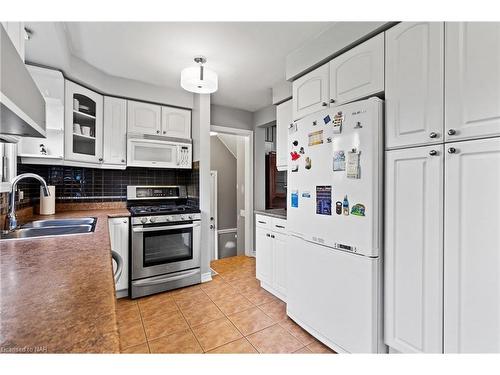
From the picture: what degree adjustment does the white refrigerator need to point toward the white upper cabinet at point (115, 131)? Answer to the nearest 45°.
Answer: approximately 45° to its right

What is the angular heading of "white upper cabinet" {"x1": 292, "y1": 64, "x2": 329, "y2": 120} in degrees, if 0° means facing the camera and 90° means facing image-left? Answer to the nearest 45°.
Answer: approximately 45°

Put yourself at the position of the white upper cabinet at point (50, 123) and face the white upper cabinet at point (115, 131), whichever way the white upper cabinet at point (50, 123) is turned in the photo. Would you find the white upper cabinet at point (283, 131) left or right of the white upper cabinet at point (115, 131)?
right

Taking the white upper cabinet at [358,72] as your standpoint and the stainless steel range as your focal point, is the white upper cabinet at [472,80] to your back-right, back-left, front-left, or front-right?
back-left

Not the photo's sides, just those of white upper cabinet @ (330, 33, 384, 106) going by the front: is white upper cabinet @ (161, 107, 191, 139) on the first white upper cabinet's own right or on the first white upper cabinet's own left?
on the first white upper cabinet's own right

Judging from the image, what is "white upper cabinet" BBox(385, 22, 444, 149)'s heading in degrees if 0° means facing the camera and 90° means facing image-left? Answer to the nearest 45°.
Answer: approximately 45°

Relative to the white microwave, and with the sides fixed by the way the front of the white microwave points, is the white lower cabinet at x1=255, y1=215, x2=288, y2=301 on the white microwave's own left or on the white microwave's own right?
on the white microwave's own left

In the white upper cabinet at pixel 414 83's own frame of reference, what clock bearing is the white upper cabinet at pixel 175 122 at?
the white upper cabinet at pixel 175 122 is roughly at 2 o'clock from the white upper cabinet at pixel 414 83.

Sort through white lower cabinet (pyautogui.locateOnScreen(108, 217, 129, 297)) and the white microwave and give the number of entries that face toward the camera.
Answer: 2
